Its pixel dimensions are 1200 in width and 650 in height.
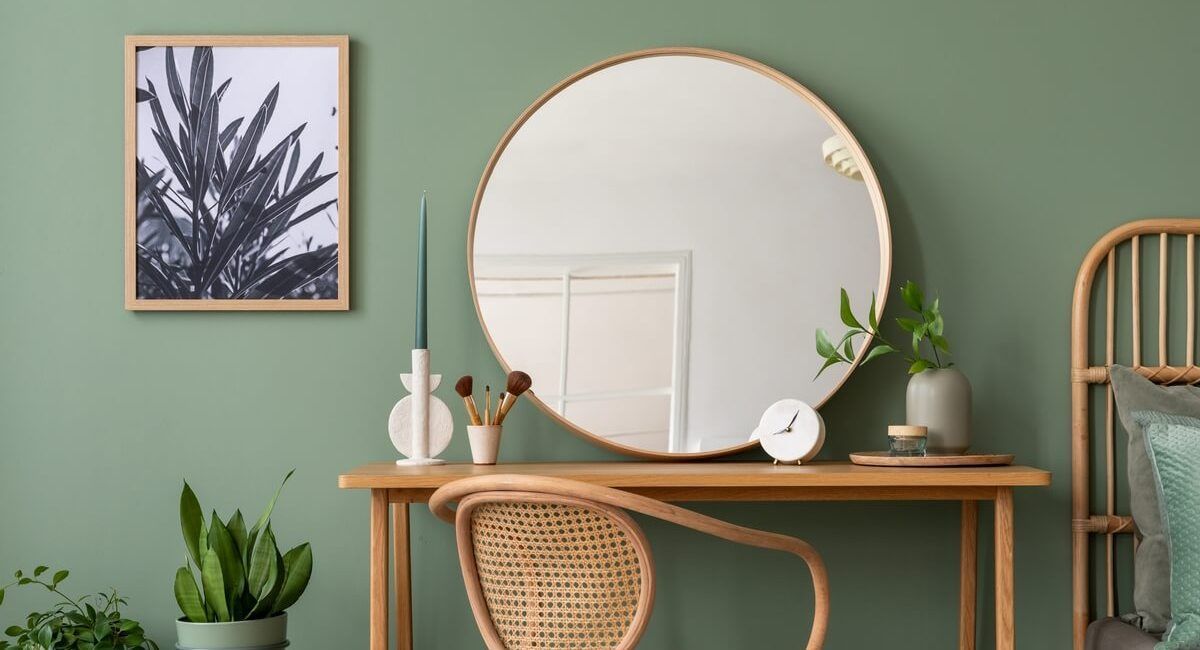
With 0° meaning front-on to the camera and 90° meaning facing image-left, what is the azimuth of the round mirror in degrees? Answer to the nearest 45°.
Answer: approximately 0°

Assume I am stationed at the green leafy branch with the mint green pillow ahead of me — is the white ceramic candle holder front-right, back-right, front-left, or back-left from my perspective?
back-right

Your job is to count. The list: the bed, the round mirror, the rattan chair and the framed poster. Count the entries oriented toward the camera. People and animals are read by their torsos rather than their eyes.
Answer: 3

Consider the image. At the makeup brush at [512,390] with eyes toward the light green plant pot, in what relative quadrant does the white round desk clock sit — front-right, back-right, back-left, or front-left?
back-left

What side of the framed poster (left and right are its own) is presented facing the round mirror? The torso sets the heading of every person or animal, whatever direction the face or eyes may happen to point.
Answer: left

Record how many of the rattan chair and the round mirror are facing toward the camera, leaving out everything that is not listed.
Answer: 1

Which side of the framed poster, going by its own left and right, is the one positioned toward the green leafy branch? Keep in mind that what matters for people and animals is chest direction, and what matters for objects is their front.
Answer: left

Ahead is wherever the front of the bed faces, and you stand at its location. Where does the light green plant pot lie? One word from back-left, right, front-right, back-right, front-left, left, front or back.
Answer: front-right

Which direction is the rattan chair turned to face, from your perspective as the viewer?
facing away from the viewer and to the right of the viewer

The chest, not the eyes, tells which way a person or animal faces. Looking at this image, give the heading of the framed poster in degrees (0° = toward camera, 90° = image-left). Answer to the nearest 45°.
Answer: approximately 0°
